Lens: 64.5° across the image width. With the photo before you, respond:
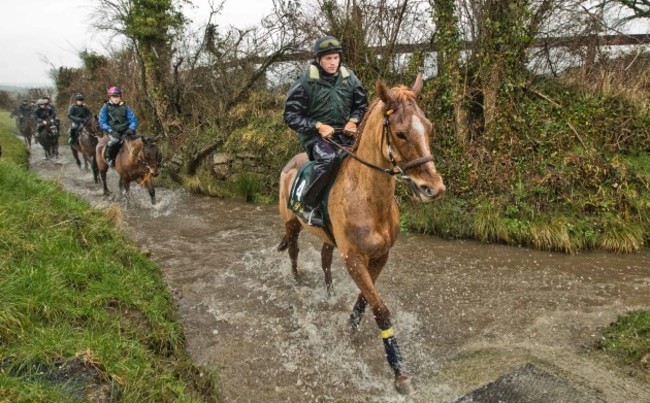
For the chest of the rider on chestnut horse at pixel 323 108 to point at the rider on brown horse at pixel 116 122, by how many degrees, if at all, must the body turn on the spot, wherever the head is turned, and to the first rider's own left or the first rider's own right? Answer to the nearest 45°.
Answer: approximately 180°

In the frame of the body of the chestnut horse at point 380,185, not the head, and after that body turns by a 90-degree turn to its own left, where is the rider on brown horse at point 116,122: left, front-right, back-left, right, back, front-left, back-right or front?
left

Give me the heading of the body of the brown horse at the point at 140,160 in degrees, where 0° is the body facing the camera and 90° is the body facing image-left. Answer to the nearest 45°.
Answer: approximately 315°

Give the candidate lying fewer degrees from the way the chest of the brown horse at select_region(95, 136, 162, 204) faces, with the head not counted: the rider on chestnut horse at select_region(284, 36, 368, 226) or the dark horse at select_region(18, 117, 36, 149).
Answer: the rider on chestnut horse

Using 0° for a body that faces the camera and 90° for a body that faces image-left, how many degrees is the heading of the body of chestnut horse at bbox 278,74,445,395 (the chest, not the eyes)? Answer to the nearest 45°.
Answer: approximately 315°

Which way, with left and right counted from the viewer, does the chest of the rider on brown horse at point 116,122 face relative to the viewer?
facing the viewer and to the right of the viewer

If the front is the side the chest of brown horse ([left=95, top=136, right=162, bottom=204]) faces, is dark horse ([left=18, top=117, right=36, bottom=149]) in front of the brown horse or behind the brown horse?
behind

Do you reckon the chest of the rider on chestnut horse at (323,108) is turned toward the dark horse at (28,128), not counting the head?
no

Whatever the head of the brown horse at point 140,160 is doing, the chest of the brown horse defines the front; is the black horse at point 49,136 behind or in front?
behind

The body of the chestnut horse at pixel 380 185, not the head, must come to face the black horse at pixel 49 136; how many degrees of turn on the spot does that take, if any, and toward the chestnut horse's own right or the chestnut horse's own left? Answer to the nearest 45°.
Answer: approximately 180°

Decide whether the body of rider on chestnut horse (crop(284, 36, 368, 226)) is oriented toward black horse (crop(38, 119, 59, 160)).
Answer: no

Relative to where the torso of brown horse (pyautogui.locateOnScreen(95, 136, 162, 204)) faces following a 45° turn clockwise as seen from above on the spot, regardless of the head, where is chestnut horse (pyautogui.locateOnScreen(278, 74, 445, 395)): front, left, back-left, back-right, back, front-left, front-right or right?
front

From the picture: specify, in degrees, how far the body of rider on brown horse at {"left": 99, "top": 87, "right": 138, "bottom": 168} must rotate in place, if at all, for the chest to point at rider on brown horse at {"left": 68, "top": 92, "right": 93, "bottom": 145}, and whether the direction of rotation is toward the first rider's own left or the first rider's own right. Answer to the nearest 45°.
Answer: approximately 135° to the first rider's own left

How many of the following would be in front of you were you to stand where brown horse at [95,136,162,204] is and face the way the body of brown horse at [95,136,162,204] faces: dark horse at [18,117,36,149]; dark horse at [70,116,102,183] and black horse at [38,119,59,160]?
0
